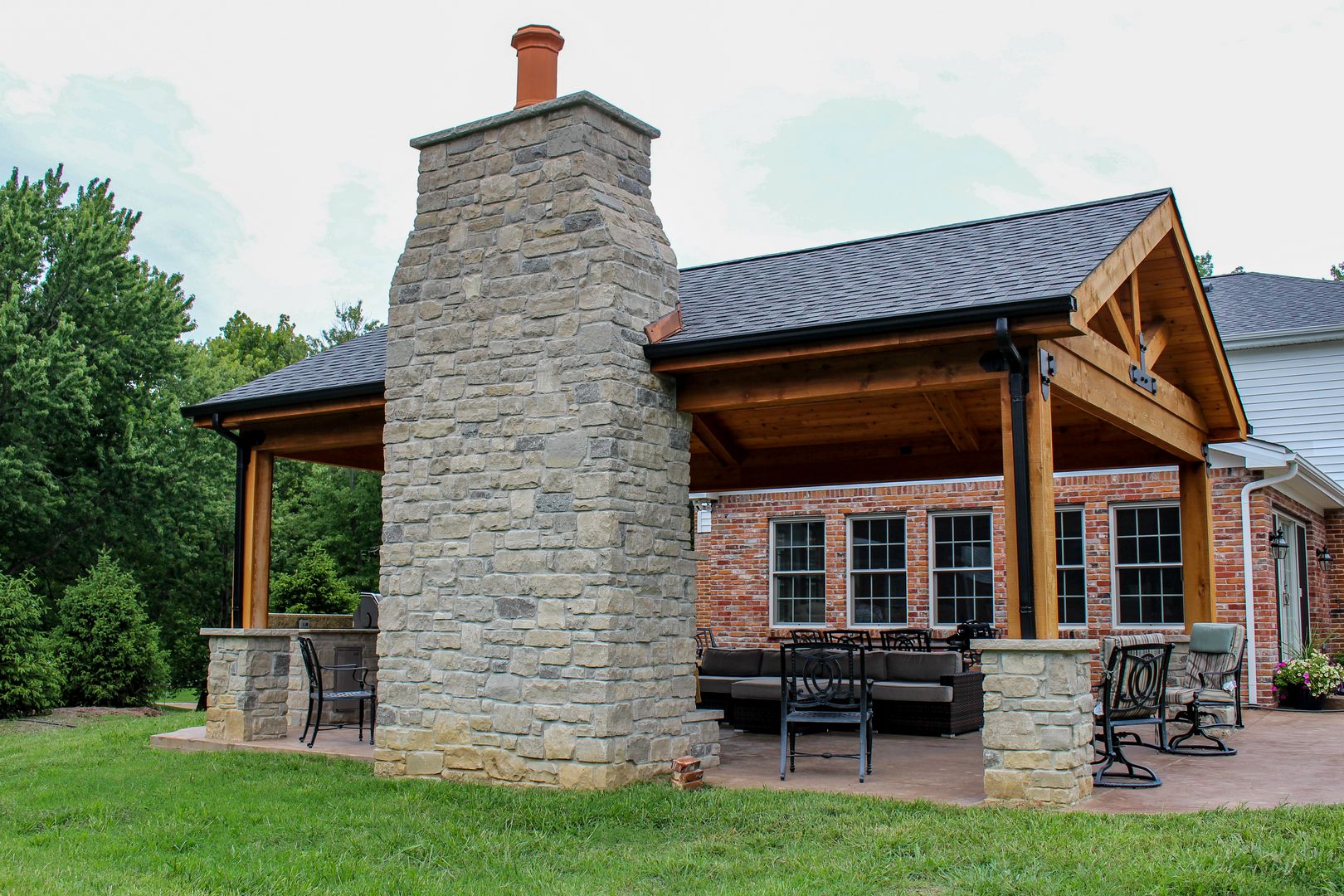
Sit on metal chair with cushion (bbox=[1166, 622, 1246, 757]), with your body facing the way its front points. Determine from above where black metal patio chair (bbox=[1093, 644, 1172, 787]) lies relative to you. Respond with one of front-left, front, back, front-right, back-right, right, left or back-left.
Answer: front-left

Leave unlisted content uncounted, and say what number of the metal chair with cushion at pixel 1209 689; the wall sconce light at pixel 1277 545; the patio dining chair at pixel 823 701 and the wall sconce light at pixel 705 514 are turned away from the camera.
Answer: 1

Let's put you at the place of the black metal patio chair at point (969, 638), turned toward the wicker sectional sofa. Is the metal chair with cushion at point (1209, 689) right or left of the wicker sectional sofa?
left

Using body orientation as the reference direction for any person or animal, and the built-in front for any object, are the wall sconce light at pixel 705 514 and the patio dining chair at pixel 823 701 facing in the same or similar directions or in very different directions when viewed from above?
very different directions

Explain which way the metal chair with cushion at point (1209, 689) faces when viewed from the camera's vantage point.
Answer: facing the viewer and to the left of the viewer

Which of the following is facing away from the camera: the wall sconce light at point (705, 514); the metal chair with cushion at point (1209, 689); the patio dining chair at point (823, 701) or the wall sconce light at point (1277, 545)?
the patio dining chair

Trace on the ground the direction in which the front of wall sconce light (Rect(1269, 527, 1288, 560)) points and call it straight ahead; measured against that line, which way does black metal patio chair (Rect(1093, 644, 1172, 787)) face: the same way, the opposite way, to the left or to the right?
the opposite way

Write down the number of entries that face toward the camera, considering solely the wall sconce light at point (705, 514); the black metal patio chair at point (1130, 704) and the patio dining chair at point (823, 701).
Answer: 1

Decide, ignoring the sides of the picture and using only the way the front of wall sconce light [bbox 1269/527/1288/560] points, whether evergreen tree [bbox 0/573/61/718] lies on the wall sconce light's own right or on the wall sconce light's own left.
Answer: on the wall sconce light's own right

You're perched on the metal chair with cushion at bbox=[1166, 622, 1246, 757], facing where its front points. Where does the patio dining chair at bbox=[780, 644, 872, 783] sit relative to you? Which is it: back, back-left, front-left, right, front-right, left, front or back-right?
front

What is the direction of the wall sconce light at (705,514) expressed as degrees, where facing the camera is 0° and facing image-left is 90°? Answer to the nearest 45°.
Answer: approximately 0°

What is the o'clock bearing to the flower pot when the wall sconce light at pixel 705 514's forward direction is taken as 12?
The flower pot is roughly at 10 o'clock from the wall sconce light.

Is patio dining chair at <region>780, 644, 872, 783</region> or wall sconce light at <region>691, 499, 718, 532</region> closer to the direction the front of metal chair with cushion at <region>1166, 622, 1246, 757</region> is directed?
the patio dining chair
